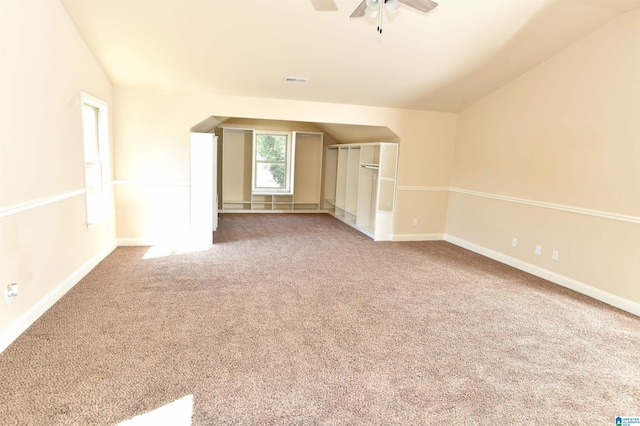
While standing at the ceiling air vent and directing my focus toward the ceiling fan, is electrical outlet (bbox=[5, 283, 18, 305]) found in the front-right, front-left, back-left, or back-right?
front-right

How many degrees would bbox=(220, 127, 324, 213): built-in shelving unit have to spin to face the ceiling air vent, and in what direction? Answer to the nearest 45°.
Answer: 0° — it already faces it

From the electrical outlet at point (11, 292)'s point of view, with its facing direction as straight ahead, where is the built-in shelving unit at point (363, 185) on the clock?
The built-in shelving unit is roughly at 10 o'clock from the electrical outlet.

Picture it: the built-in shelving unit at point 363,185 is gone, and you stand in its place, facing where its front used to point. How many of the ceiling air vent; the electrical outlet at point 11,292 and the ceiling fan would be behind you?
0

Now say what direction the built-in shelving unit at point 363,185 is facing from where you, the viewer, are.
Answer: facing the viewer and to the left of the viewer

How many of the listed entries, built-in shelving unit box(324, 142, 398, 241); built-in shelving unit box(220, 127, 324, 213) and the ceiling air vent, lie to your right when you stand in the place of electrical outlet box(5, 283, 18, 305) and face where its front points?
0

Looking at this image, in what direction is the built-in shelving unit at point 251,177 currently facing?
toward the camera

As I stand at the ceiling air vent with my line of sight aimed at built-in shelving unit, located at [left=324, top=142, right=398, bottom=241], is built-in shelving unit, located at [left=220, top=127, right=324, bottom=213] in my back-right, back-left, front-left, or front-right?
front-left

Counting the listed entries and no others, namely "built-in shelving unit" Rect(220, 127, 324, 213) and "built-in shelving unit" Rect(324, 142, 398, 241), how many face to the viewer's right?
0

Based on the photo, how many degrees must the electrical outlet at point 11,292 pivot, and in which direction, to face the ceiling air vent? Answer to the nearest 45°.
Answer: approximately 45° to its left

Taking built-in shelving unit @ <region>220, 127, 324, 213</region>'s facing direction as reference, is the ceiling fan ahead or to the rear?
ahead

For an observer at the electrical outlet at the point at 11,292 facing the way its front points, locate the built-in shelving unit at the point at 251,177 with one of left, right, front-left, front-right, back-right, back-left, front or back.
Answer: left

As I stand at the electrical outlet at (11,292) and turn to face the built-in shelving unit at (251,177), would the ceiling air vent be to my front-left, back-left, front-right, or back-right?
front-right

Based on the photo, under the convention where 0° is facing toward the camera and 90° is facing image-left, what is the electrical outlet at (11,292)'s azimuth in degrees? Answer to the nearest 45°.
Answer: approximately 315°

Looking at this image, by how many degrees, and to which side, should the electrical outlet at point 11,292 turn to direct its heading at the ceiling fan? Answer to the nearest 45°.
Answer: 0° — it already faces it

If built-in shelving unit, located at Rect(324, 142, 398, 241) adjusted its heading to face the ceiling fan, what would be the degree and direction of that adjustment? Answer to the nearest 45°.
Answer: approximately 45° to its left
